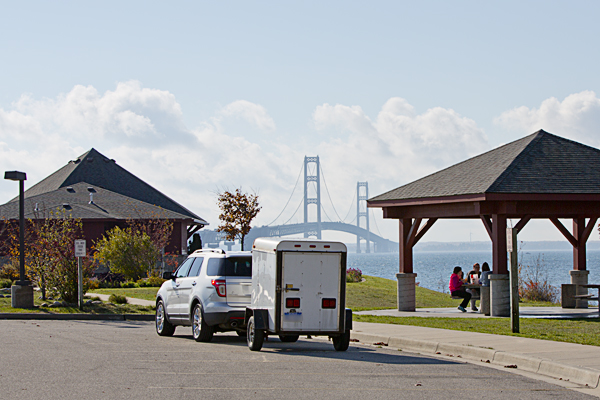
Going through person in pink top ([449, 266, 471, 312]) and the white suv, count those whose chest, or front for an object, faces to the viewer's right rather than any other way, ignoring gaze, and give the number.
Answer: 1

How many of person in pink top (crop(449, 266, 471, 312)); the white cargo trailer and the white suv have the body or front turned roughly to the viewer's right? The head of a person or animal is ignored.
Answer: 1

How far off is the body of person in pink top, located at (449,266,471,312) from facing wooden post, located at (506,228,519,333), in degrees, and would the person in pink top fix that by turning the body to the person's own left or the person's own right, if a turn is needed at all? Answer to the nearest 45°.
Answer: approximately 90° to the person's own right

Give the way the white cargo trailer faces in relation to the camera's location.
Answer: facing away from the viewer

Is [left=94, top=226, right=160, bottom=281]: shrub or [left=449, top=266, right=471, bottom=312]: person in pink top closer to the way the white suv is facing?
the shrub

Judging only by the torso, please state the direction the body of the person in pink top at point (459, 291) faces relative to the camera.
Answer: to the viewer's right

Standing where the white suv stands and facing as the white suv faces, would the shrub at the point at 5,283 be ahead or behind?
ahead

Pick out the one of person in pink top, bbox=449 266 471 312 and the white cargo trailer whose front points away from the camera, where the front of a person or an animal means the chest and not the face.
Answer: the white cargo trailer

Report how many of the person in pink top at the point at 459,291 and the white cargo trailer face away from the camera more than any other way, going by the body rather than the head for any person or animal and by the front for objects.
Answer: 1

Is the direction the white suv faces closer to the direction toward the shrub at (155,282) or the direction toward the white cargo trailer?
the shrub

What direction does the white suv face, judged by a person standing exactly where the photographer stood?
facing away from the viewer and to the left of the viewer

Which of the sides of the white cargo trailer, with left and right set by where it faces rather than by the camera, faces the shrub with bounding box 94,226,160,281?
front

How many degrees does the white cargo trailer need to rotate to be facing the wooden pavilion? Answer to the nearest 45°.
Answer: approximately 45° to its right

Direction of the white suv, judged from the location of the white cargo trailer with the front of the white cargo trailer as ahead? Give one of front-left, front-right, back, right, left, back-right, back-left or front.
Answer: front-left

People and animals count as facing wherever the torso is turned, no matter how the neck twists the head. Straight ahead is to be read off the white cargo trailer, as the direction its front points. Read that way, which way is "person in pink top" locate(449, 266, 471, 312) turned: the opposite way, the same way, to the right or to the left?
to the right
